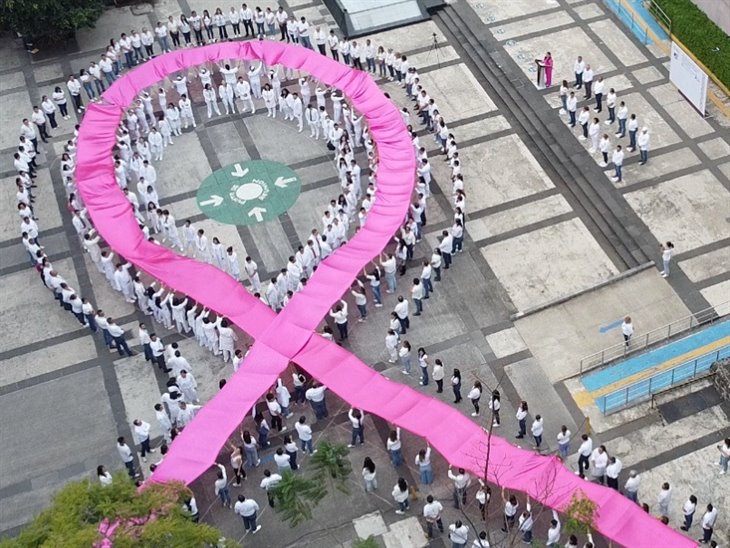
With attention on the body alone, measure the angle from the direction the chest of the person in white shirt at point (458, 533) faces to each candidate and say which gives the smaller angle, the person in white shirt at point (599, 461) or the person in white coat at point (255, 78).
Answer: the person in white coat

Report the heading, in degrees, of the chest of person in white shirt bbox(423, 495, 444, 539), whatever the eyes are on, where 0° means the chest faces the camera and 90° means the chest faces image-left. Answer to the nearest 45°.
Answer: approximately 225°

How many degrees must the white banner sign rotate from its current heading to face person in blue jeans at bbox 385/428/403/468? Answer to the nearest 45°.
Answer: approximately 45° to its left

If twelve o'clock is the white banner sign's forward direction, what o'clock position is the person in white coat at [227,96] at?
The person in white coat is roughly at 1 o'clock from the white banner sign.

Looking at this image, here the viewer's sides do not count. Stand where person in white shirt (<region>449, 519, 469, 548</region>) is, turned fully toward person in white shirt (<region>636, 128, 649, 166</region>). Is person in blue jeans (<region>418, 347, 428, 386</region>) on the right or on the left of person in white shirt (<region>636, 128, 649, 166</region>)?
left

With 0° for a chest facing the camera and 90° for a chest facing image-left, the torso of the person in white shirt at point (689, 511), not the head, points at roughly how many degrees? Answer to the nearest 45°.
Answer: approximately 45°

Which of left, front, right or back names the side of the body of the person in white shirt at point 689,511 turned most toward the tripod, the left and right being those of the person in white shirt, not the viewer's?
right
